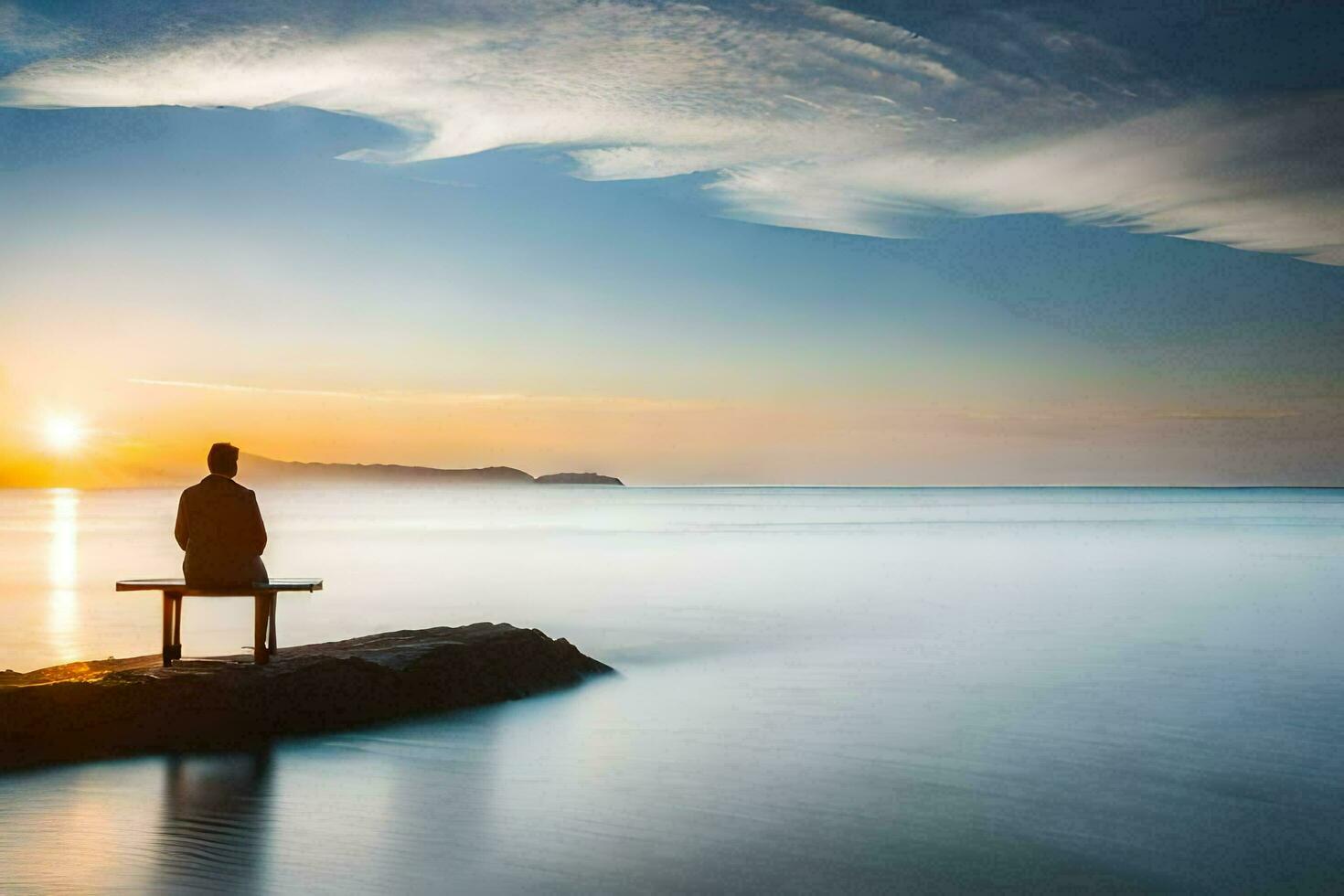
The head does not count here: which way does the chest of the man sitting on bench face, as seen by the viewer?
away from the camera
